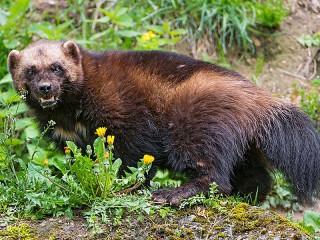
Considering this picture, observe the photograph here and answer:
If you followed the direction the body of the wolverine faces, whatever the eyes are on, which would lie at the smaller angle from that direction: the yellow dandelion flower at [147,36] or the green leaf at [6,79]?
the green leaf

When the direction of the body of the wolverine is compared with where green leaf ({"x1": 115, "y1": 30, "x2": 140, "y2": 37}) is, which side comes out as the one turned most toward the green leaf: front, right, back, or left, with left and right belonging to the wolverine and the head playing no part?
right

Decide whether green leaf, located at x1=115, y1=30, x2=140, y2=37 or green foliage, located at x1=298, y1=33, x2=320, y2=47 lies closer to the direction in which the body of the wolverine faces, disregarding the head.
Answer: the green leaf

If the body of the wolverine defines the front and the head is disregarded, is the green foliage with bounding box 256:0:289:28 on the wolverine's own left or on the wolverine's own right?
on the wolverine's own right

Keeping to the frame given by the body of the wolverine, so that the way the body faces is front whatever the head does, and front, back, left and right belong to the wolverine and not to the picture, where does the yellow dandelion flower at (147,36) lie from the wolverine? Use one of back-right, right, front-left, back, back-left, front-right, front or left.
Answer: right

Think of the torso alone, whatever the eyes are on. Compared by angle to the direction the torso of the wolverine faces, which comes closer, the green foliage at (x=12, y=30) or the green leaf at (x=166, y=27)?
the green foliage

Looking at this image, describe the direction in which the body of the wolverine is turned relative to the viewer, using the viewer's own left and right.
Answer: facing to the left of the viewer

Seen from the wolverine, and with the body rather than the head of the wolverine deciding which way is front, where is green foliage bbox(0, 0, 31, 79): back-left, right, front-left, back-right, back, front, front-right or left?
front-right

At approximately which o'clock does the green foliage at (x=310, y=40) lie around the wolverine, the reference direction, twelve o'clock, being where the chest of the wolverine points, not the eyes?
The green foliage is roughly at 4 o'clock from the wolverine.

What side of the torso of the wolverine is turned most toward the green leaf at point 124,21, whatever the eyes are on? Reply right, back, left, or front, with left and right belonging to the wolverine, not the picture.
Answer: right

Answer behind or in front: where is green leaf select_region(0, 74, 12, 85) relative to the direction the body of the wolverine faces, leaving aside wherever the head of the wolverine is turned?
in front

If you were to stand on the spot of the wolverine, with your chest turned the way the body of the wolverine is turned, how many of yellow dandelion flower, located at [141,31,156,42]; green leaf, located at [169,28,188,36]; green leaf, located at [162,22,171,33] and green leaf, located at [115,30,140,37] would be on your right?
4

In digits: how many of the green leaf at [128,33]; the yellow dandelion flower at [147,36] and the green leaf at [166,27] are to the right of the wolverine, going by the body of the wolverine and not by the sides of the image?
3

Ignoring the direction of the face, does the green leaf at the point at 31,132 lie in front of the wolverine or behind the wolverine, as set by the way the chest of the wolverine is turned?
in front
